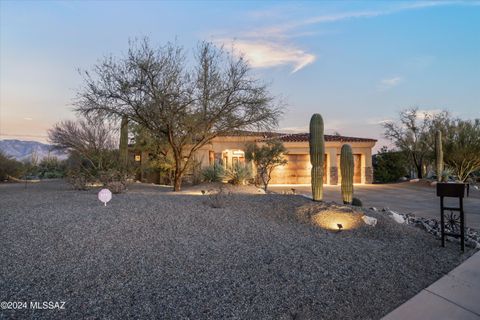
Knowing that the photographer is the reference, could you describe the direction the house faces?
facing the viewer

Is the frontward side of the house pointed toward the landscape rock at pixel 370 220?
yes

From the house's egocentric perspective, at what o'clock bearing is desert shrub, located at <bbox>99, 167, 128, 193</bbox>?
The desert shrub is roughly at 1 o'clock from the house.

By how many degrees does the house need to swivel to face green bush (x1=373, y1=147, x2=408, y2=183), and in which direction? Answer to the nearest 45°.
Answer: approximately 135° to its left

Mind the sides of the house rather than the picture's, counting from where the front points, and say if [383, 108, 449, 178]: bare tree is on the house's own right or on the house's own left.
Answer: on the house's own left

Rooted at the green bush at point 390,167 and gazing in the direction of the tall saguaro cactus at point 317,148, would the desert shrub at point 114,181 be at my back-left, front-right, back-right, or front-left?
front-right

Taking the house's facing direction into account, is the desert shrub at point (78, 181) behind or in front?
in front

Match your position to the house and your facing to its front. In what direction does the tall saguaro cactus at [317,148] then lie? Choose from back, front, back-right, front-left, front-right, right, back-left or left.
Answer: front

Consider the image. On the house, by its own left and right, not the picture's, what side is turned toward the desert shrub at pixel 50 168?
right
